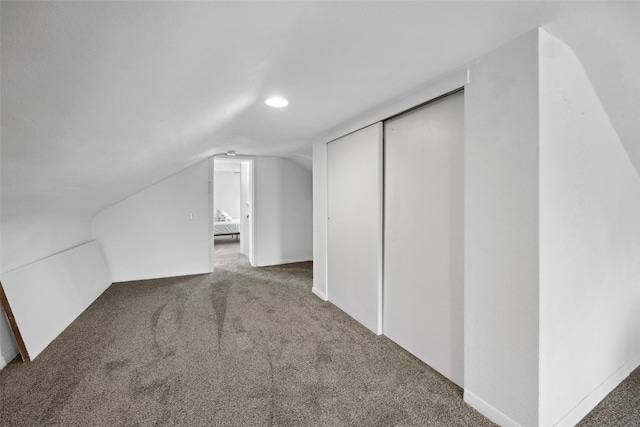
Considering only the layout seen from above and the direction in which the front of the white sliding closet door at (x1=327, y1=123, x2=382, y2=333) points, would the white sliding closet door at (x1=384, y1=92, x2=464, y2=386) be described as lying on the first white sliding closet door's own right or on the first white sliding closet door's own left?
on the first white sliding closet door's own left

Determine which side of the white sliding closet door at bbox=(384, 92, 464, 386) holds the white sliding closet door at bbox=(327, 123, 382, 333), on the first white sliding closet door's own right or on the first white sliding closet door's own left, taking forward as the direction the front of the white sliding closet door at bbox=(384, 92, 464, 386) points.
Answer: on the first white sliding closet door's own right

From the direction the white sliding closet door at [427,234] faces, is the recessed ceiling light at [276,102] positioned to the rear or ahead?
ahead

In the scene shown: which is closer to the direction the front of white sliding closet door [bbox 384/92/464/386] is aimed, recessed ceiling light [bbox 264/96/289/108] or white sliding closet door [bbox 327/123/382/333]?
the recessed ceiling light

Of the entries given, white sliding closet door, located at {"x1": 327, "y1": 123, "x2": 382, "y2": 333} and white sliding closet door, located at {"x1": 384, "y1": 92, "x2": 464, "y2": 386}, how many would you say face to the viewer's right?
0

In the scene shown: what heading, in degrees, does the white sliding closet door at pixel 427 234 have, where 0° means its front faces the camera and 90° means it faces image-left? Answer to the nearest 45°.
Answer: approximately 45°
